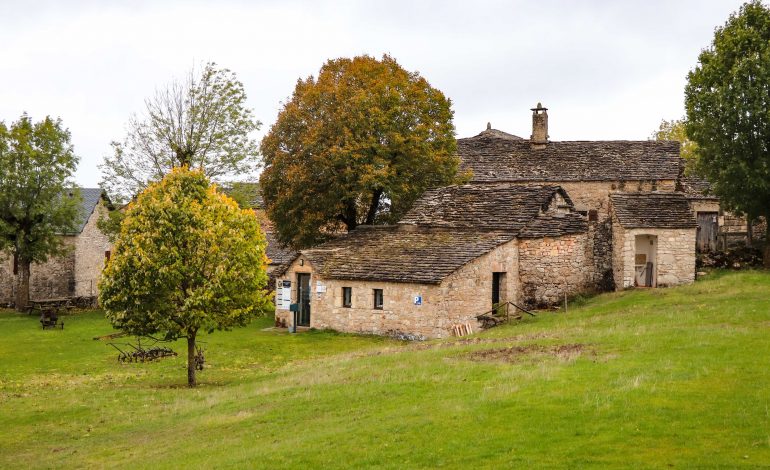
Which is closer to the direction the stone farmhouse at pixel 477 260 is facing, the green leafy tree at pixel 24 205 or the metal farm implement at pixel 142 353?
the metal farm implement

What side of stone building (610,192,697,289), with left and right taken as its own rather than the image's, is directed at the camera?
front

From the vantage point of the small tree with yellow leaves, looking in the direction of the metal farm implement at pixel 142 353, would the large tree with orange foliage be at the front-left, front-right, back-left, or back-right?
front-right

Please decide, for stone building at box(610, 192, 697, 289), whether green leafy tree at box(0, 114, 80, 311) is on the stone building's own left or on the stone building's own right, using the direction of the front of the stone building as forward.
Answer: on the stone building's own right

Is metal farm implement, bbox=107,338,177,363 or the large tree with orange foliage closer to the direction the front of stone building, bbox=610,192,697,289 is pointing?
the metal farm implement

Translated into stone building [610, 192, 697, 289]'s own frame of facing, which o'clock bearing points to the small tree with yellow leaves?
The small tree with yellow leaves is roughly at 1 o'clock from the stone building.

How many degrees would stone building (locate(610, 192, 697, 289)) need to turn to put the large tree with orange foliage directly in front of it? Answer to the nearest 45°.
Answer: approximately 90° to its right

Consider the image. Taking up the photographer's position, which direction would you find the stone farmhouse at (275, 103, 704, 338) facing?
facing the viewer and to the left of the viewer

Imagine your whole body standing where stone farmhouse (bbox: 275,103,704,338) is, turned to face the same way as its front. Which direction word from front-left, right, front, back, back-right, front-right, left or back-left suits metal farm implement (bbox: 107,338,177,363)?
front
